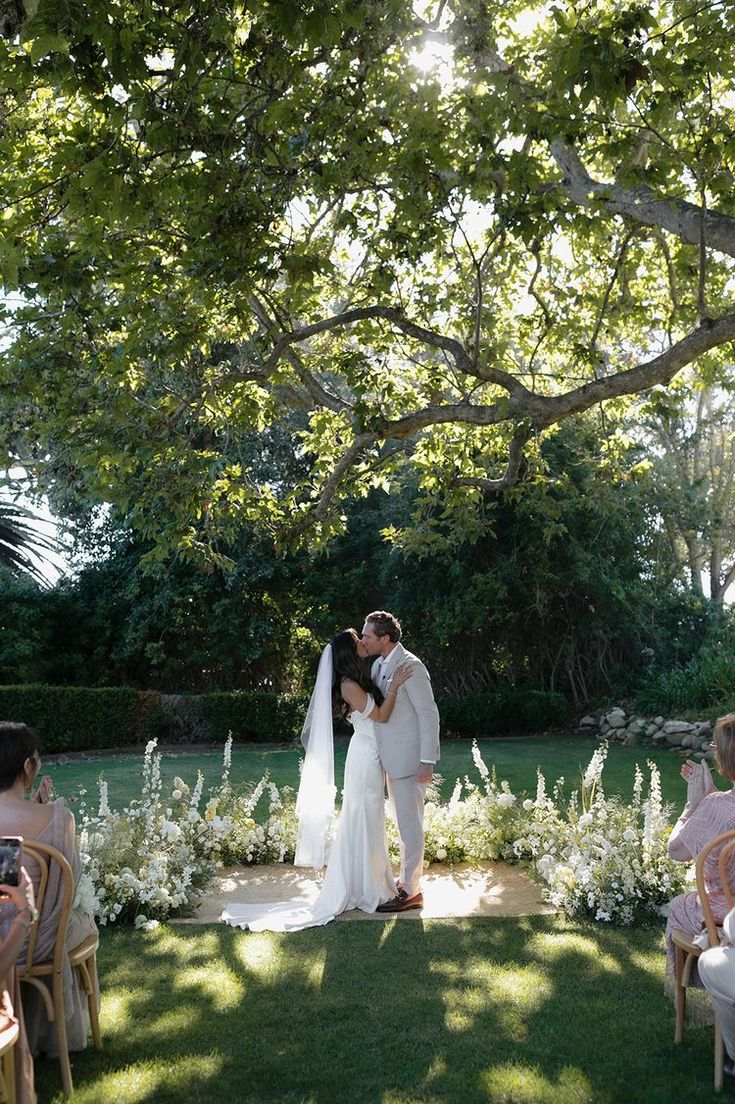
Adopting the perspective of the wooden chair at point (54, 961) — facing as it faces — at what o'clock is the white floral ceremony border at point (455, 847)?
The white floral ceremony border is roughly at 12 o'clock from the wooden chair.

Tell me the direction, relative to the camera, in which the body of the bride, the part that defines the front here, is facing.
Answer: to the viewer's right

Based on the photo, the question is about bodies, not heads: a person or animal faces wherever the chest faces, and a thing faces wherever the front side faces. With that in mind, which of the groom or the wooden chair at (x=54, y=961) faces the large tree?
the wooden chair

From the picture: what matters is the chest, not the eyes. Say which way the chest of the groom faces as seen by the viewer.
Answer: to the viewer's left

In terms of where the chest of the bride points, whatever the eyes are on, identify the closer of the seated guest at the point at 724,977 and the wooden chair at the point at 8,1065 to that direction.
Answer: the seated guest

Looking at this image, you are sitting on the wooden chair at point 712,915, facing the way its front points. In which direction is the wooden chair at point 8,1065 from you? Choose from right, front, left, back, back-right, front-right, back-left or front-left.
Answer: left

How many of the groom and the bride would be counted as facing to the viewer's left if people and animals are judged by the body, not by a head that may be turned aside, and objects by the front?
1

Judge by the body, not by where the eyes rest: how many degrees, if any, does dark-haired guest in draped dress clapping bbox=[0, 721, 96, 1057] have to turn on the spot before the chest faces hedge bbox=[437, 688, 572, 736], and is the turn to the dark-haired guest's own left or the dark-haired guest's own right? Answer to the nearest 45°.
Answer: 0° — they already face it

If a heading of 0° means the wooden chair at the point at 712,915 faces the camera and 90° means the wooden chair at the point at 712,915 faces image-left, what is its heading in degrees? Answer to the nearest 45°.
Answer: approximately 135°

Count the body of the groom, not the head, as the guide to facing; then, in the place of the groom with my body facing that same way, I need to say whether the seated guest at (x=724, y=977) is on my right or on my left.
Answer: on my left

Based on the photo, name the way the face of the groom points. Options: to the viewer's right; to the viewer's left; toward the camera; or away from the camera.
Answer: to the viewer's left

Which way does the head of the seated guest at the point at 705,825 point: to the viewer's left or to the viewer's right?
to the viewer's left

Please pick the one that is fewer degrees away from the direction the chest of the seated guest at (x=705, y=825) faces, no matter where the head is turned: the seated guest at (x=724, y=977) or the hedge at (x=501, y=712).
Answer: the hedge
